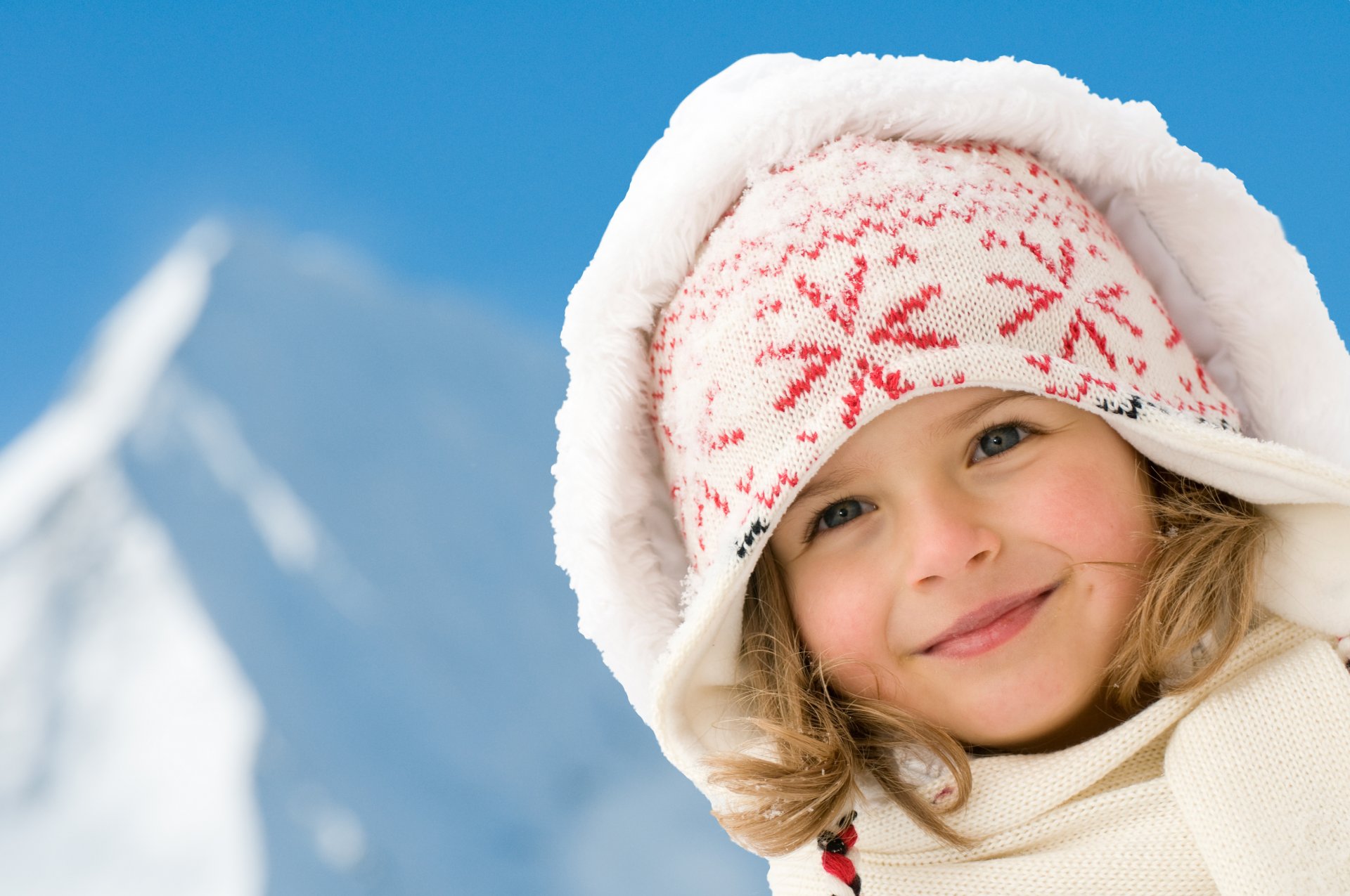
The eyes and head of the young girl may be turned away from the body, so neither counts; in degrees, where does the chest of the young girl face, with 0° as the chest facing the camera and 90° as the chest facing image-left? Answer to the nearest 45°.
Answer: approximately 0°

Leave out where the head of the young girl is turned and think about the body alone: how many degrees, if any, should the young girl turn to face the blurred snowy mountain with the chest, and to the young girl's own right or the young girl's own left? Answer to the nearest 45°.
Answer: approximately 135° to the young girl's own right
